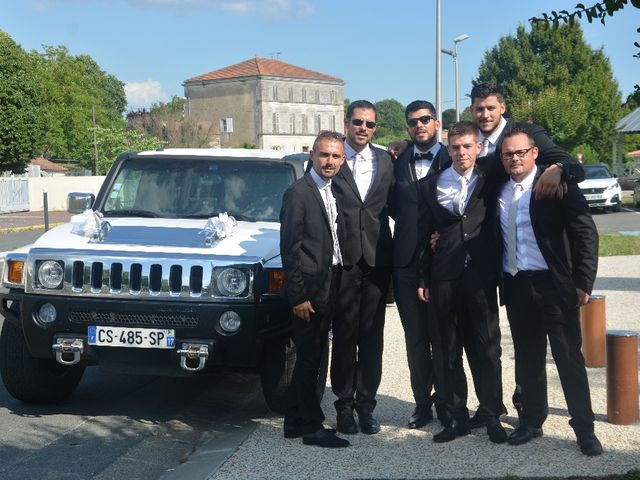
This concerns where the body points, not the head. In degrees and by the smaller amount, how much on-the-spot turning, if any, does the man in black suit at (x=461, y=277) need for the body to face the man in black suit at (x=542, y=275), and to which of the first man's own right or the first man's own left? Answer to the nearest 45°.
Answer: approximately 90° to the first man's own left

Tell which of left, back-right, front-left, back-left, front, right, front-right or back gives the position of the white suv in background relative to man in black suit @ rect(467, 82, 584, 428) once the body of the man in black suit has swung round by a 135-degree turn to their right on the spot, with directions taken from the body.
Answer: front

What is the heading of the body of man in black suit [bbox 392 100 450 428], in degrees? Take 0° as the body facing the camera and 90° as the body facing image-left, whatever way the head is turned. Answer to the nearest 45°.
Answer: approximately 0°

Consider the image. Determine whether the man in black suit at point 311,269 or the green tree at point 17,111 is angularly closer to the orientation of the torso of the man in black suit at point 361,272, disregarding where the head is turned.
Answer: the man in black suit

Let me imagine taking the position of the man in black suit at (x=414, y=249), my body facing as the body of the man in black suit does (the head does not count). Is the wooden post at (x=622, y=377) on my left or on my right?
on my left

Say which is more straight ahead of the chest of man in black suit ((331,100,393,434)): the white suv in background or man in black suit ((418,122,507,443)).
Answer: the man in black suit

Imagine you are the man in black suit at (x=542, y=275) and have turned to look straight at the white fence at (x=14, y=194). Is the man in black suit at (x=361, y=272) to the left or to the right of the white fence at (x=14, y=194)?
left

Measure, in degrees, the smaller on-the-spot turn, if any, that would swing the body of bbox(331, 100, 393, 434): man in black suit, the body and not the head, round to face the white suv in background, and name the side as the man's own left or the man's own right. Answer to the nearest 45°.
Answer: approximately 180°

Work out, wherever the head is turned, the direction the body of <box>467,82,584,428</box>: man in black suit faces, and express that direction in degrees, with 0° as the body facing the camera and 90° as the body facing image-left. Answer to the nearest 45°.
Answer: approximately 45°

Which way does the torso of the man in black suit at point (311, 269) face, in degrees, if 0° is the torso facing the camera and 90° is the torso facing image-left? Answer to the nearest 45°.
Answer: approximately 315°
